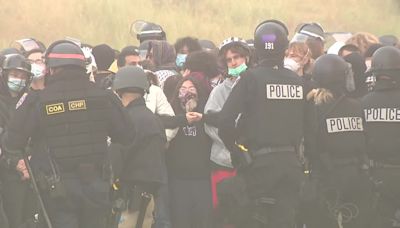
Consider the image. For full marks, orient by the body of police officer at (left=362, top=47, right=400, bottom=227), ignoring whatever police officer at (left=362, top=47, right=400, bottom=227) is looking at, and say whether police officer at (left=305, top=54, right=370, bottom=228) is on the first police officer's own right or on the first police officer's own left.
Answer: on the first police officer's own left

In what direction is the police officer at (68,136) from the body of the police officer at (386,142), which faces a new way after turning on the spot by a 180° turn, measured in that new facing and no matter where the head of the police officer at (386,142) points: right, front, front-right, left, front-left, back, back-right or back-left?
front-right

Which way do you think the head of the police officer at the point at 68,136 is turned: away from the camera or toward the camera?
away from the camera

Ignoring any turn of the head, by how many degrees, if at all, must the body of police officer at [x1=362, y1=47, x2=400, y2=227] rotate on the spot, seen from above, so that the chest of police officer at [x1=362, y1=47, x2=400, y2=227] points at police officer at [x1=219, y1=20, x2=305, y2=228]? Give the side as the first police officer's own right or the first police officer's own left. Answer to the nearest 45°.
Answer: approximately 135° to the first police officer's own left

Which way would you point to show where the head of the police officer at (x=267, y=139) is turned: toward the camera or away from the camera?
away from the camera

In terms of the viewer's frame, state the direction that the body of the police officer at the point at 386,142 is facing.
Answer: away from the camera

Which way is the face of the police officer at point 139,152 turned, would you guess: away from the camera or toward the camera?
away from the camera

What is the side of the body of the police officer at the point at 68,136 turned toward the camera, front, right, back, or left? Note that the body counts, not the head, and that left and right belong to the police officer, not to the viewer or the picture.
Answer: back
